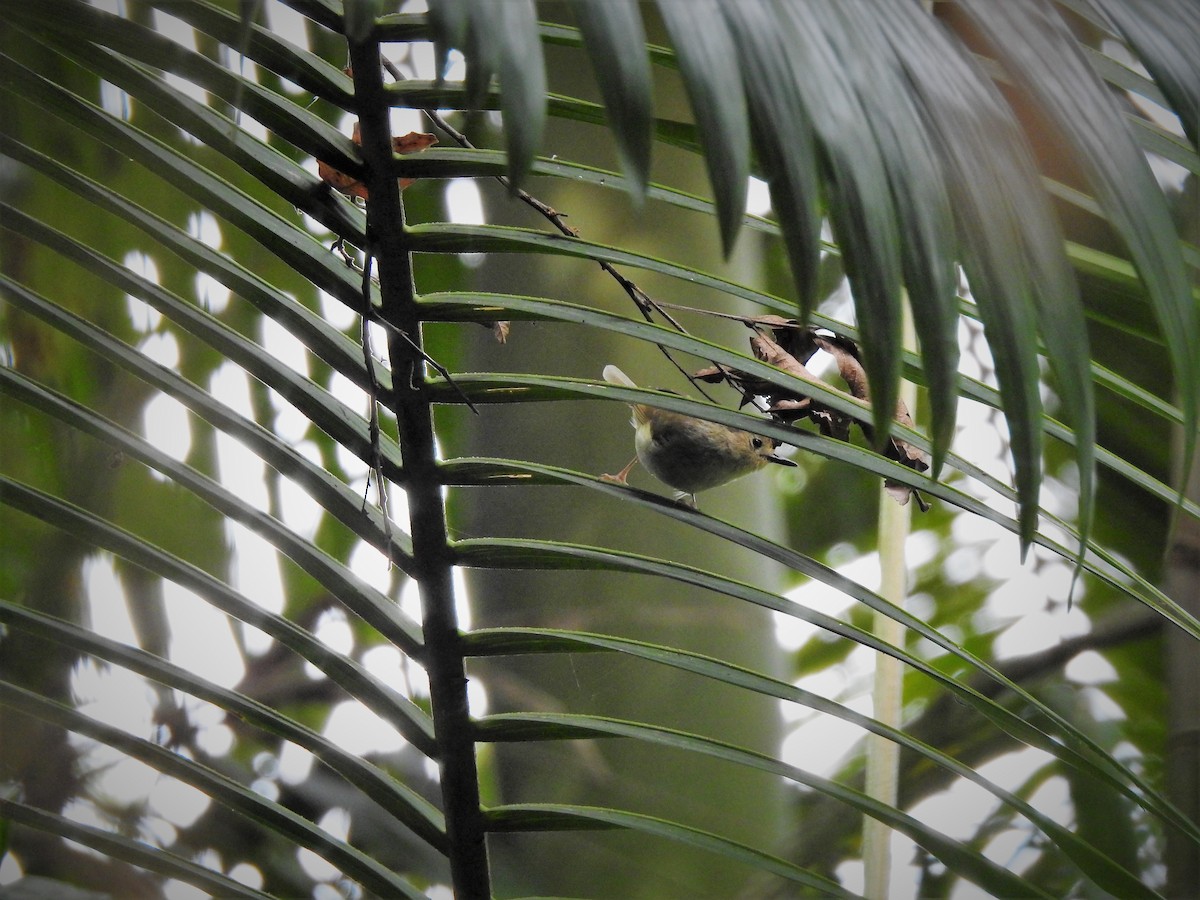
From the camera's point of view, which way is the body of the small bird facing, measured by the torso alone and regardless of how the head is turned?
to the viewer's right
